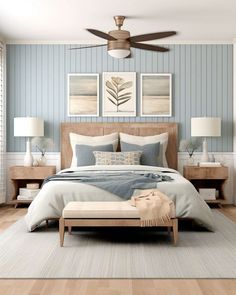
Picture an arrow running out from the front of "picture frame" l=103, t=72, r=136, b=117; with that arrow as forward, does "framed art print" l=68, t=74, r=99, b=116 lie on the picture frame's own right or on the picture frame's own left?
on the picture frame's own right

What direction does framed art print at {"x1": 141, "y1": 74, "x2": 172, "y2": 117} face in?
toward the camera

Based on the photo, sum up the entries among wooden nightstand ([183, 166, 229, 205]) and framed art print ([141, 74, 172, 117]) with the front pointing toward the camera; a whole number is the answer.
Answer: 2

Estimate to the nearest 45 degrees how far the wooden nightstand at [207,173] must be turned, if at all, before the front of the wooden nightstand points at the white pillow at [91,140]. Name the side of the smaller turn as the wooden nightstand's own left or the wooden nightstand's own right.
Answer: approximately 90° to the wooden nightstand's own right

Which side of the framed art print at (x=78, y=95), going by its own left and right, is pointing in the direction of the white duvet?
front

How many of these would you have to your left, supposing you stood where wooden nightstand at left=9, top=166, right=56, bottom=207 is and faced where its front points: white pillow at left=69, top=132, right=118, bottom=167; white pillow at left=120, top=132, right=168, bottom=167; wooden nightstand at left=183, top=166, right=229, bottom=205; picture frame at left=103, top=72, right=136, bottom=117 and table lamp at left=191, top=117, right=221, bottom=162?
5

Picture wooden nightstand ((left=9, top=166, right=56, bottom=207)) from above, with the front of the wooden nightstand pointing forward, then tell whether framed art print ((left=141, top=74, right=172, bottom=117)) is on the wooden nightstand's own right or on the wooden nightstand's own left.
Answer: on the wooden nightstand's own left

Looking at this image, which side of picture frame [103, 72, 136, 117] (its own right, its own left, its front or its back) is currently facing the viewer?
front

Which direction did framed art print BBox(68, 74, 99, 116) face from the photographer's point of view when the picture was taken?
facing the viewer

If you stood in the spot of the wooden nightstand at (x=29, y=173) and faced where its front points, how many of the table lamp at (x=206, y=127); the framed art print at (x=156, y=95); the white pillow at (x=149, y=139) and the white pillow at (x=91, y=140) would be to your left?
4

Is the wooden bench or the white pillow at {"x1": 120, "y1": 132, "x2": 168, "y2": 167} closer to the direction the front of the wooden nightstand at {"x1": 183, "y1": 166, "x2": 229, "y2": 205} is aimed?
the wooden bench

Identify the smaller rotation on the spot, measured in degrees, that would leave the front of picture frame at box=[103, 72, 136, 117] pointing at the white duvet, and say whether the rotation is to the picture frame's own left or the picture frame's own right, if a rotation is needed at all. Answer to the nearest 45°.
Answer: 0° — it already faces it

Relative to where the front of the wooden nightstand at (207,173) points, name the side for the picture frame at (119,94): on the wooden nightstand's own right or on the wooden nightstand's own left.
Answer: on the wooden nightstand's own right

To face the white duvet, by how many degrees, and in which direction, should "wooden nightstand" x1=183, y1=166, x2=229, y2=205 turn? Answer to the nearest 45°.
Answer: approximately 45° to its right

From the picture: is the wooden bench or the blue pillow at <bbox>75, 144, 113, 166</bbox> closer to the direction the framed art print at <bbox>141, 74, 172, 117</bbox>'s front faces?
the wooden bench
